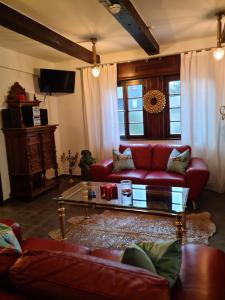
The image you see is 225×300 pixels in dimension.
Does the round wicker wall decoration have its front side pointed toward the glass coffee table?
yes

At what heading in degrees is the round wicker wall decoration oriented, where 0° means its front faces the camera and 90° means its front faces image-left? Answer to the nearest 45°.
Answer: approximately 0°

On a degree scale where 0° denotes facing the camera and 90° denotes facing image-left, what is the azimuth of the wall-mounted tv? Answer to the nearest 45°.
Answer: approximately 315°

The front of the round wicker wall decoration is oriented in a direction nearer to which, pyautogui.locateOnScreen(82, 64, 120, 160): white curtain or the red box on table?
the red box on table

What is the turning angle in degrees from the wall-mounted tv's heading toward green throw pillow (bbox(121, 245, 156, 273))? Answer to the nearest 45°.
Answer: approximately 45° to its right
